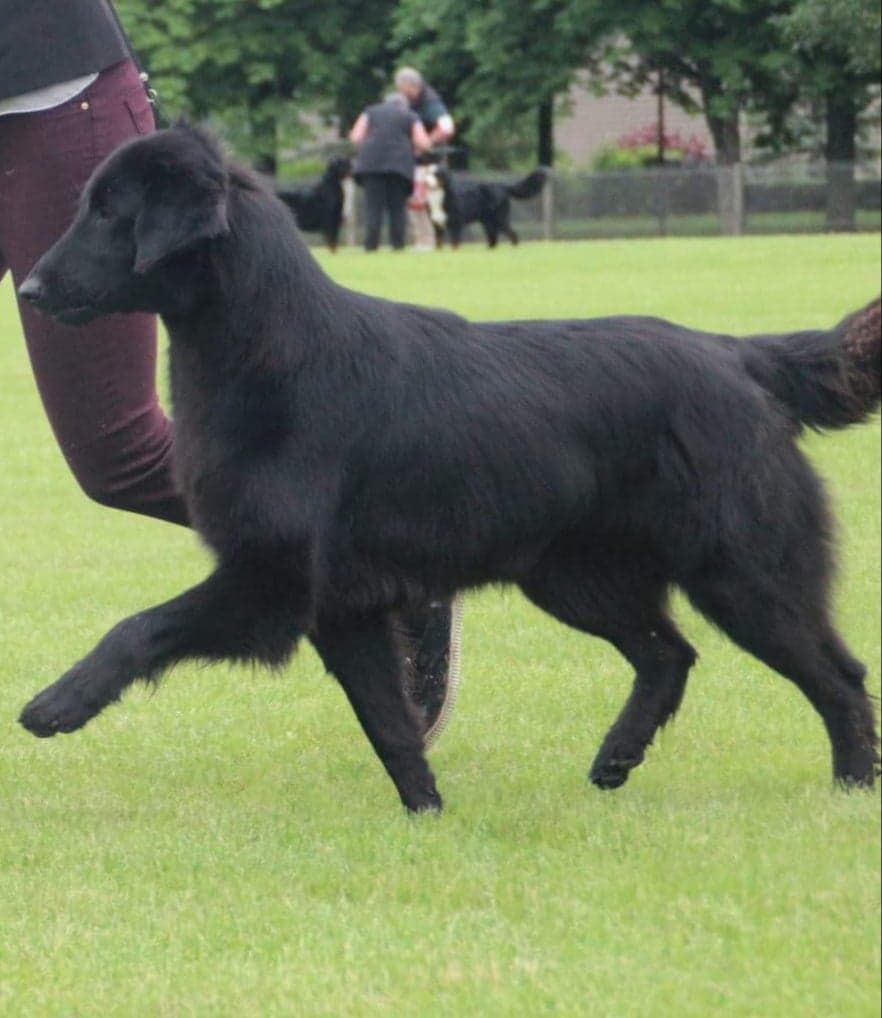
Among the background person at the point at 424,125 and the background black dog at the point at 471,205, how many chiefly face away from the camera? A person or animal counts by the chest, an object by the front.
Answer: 0

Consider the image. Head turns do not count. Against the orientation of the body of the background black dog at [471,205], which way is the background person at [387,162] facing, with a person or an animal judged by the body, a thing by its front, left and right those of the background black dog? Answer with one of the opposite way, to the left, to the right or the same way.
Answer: to the right

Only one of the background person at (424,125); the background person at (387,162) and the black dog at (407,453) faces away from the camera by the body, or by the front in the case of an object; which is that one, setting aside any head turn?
the background person at (387,162)

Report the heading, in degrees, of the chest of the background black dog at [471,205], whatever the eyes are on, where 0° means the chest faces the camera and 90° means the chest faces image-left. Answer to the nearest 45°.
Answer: approximately 90°

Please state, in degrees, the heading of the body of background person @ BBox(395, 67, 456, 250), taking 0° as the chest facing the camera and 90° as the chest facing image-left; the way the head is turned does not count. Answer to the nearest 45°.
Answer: approximately 45°

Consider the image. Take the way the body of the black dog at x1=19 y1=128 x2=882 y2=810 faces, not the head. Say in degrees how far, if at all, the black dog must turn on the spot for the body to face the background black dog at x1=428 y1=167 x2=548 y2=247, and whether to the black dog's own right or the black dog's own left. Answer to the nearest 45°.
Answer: approximately 90° to the black dog's own right

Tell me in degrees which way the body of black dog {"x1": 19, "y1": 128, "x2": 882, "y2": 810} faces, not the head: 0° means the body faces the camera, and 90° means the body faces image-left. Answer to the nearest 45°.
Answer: approximately 90°

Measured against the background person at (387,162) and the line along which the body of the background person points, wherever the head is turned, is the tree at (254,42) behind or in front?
in front

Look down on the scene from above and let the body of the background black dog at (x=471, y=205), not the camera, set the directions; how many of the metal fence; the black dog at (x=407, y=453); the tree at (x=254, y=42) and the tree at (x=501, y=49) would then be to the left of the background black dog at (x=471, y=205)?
1

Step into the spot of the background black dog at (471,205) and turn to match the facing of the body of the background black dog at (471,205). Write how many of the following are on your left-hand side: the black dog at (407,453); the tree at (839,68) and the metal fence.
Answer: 1

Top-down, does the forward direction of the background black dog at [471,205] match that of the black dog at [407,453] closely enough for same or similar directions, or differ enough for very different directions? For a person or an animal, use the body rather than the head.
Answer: same or similar directions

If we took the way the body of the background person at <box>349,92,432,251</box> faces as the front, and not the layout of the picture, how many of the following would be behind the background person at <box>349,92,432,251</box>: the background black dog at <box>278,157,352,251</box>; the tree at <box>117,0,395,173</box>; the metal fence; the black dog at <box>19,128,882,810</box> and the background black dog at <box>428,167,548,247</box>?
1

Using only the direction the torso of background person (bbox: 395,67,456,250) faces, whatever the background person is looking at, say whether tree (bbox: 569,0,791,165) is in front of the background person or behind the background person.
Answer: behind

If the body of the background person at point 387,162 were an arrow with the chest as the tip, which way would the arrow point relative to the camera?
away from the camera
